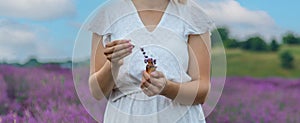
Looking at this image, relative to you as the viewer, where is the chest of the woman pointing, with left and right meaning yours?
facing the viewer
